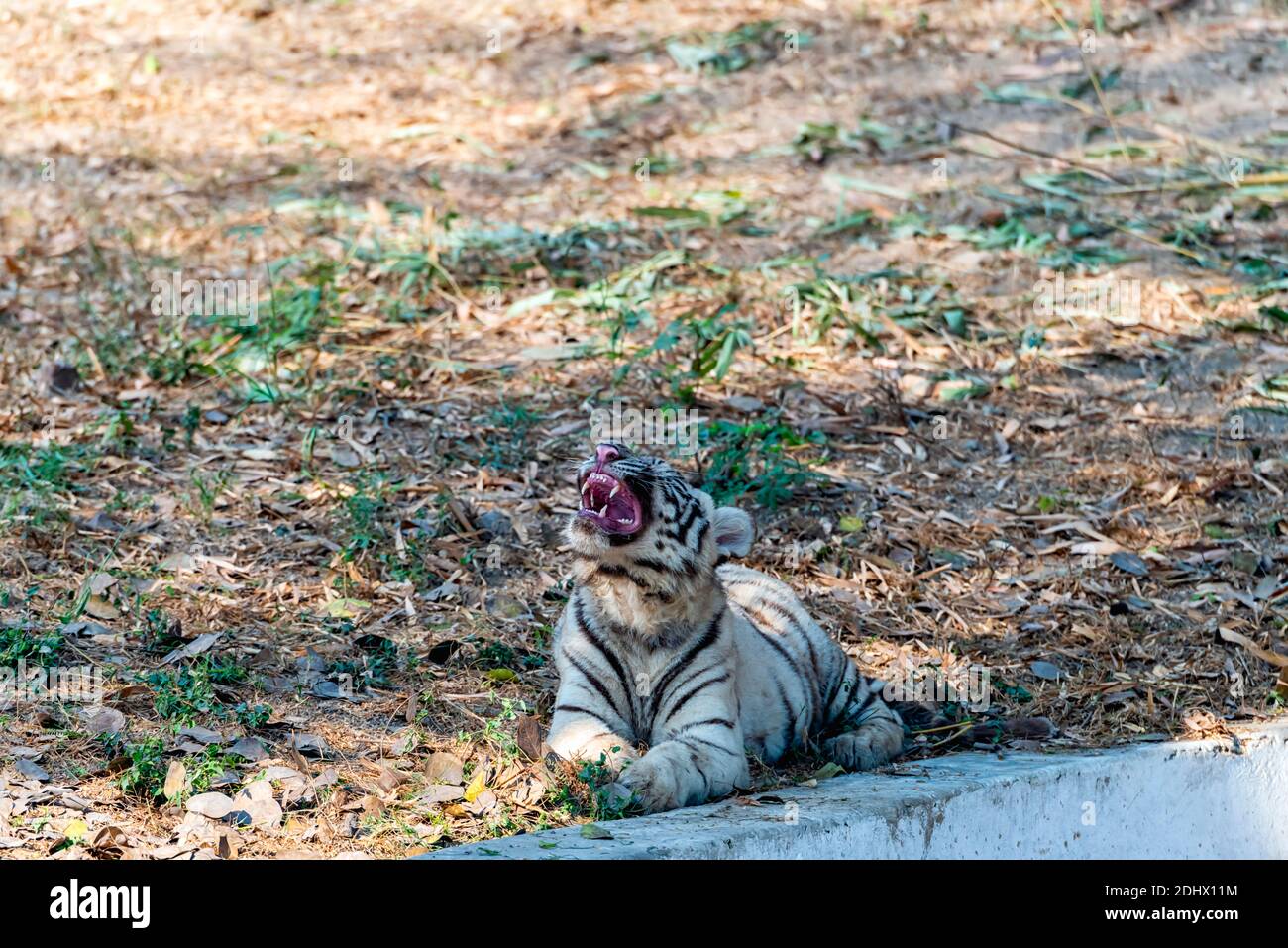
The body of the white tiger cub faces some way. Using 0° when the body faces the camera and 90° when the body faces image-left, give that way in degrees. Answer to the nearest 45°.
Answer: approximately 45°
